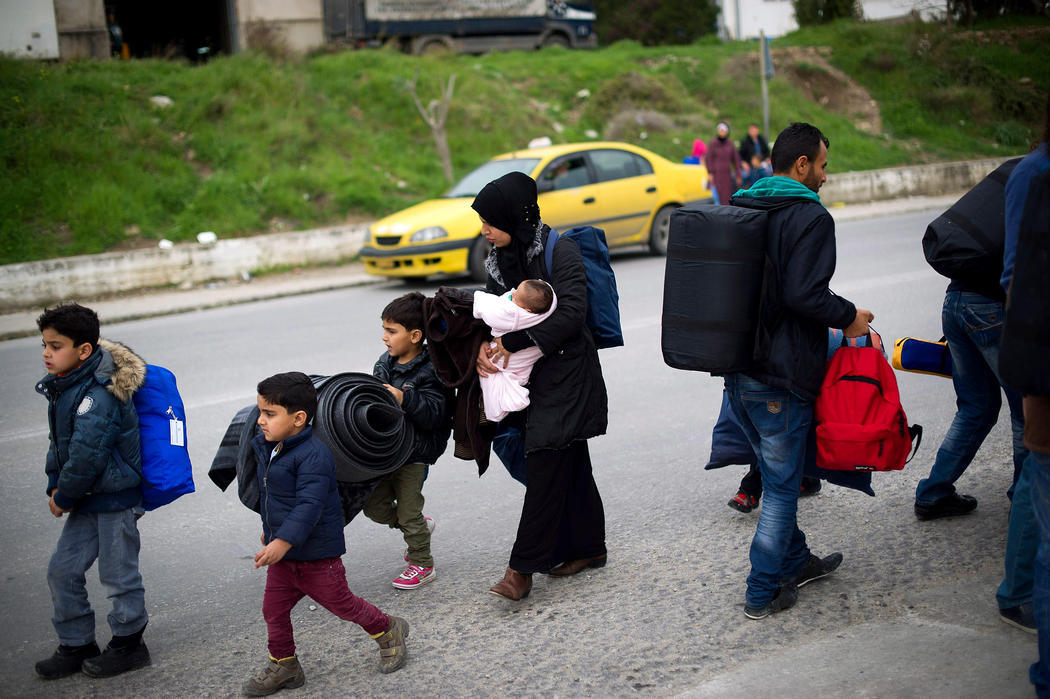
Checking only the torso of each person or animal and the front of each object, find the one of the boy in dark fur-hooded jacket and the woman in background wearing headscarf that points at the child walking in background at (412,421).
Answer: the woman in background wearing headscarf

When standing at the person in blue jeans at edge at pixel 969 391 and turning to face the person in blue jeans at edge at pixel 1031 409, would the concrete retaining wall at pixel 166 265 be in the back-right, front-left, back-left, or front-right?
back-right

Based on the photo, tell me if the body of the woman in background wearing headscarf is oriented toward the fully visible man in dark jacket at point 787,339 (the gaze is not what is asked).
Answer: yes

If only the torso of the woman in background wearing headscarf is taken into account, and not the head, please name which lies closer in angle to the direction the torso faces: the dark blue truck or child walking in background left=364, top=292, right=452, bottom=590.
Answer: the child walking in background

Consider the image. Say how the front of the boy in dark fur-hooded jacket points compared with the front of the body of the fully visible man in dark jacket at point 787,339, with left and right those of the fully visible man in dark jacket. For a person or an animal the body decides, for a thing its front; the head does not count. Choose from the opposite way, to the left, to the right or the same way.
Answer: the opposite way

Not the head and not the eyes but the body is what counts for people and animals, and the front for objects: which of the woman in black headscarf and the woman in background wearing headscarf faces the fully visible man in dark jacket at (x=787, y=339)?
the woman in background wearing headscarf

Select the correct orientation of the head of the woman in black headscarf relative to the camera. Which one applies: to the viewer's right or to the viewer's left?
to the viewer's left

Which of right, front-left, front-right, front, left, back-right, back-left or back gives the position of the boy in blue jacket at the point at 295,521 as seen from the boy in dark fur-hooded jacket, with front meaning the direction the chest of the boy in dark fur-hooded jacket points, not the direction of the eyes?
back-left

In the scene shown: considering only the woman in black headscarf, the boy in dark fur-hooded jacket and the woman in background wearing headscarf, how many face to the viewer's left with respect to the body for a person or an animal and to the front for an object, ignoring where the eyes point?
2

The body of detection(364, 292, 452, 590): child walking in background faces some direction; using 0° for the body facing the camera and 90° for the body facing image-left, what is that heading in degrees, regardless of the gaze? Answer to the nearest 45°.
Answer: approximately 90°

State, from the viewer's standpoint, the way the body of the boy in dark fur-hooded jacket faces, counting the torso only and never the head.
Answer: to the viewer's left

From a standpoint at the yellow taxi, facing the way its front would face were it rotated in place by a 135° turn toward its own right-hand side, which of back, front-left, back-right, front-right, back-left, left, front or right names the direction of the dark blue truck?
front

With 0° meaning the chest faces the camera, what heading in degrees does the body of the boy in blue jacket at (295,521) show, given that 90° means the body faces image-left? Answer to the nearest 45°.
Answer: approximately 45°

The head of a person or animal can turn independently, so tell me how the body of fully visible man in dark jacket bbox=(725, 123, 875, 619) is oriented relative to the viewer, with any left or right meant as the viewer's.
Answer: facing away from the viewer and to the right of the viewer

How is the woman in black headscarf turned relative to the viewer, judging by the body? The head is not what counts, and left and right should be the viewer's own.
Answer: facing to the left of the viewer
